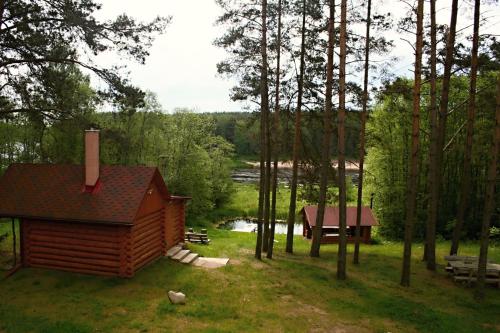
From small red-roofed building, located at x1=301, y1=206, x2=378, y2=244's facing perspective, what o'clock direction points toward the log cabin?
The log cabin is roughly at 1 o'clock from the small red-roofed building.

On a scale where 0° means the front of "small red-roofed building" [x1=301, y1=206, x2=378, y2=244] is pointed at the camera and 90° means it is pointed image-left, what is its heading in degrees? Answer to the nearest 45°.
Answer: approximately 0°

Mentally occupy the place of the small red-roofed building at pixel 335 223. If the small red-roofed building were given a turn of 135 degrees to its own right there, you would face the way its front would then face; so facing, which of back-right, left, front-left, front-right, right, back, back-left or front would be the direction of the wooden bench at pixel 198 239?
left
